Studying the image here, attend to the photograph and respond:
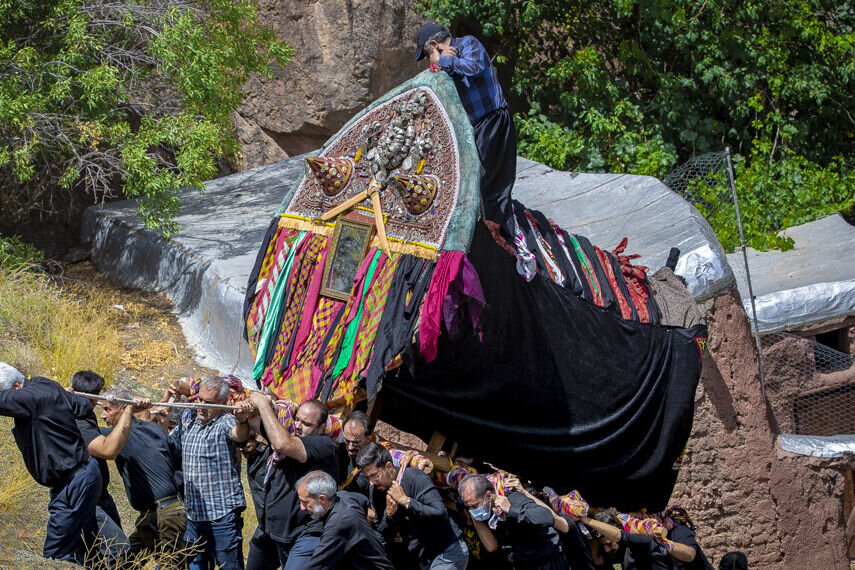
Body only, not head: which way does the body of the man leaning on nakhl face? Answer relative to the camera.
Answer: to the viewer's left

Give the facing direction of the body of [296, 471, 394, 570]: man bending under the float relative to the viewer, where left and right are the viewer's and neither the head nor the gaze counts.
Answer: facing to the left of the viewer

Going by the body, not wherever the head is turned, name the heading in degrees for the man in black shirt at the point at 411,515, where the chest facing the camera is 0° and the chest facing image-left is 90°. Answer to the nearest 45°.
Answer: approximately 45°

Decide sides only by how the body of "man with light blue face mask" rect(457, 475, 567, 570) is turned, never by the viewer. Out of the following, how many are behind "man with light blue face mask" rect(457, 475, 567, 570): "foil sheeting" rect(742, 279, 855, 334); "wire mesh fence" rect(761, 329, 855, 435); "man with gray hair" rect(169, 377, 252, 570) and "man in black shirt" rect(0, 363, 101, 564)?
2

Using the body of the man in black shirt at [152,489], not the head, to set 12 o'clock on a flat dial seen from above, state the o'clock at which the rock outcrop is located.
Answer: The rock outcrop is roughly at 4 o'clock from the man in black shirt.

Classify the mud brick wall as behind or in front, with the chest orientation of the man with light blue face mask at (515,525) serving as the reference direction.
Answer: behind

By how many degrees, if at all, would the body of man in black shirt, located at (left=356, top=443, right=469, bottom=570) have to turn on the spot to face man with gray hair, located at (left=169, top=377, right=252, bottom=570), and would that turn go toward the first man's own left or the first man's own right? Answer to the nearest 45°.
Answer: approximately 45° to the first man's own right

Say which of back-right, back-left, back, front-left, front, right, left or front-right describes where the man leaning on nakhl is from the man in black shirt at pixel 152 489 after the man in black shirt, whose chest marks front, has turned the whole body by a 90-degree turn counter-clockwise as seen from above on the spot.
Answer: left

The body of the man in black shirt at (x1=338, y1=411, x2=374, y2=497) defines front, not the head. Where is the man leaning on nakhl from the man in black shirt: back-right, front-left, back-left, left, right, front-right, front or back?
back
